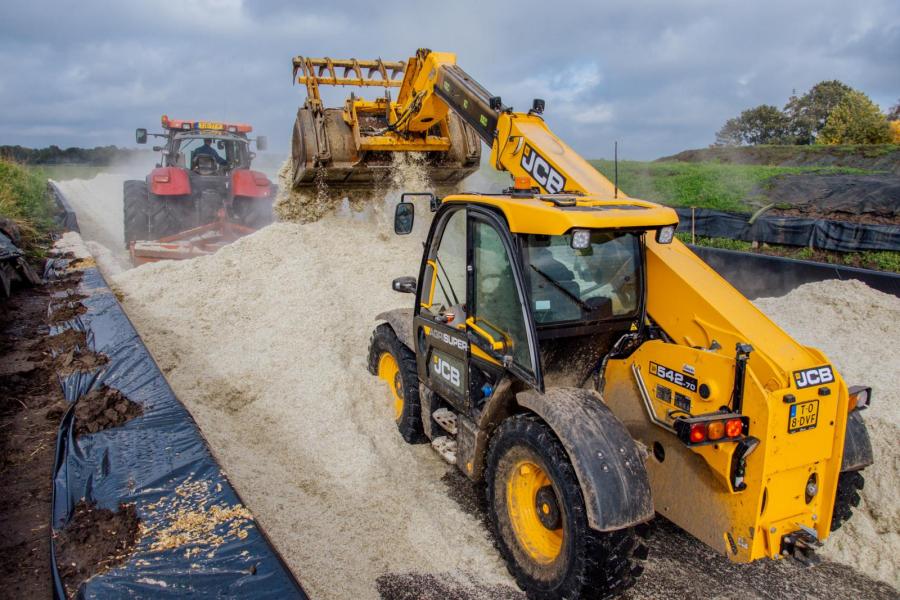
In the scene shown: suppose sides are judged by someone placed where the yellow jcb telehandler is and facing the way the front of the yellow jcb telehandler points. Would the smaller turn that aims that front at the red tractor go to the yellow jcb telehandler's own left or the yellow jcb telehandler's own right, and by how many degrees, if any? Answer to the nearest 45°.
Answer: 0° — it already faces it

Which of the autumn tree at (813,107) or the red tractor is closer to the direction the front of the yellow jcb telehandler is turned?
the red tractor

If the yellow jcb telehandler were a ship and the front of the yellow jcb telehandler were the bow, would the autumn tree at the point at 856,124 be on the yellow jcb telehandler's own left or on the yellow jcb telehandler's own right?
on the yellow jcb telehandler's own right

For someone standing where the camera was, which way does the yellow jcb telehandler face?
facing away from the viewer and to the left of the viewer

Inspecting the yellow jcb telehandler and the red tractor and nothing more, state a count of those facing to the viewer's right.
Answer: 0

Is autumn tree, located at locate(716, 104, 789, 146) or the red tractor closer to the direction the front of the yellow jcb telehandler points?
the red tractor
